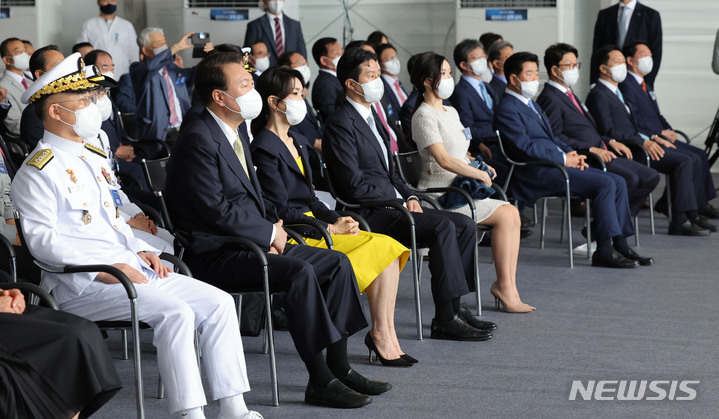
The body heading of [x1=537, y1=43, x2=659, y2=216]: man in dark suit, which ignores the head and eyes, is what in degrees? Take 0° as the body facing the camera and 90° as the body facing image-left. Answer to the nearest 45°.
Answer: approximately 315°

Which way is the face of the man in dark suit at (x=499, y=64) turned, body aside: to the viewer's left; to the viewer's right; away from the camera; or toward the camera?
to the viewer's right

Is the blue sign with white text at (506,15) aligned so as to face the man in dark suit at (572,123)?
yes

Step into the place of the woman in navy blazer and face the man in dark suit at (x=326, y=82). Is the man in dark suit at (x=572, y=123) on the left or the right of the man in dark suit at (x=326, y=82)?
right

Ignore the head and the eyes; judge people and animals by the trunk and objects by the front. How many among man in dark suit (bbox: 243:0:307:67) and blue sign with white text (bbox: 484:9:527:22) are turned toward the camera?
2

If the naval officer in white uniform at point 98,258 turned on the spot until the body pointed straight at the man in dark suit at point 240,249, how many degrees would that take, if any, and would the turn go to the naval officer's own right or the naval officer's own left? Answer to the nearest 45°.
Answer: approximately 90° to the naval officer's own left

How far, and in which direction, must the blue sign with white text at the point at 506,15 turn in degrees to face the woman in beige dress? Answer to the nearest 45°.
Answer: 0° — it already faces them

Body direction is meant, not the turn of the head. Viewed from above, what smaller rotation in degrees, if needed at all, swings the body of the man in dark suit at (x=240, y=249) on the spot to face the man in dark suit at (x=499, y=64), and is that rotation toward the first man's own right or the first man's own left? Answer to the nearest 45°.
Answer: approximately 90° to the first man's own left
